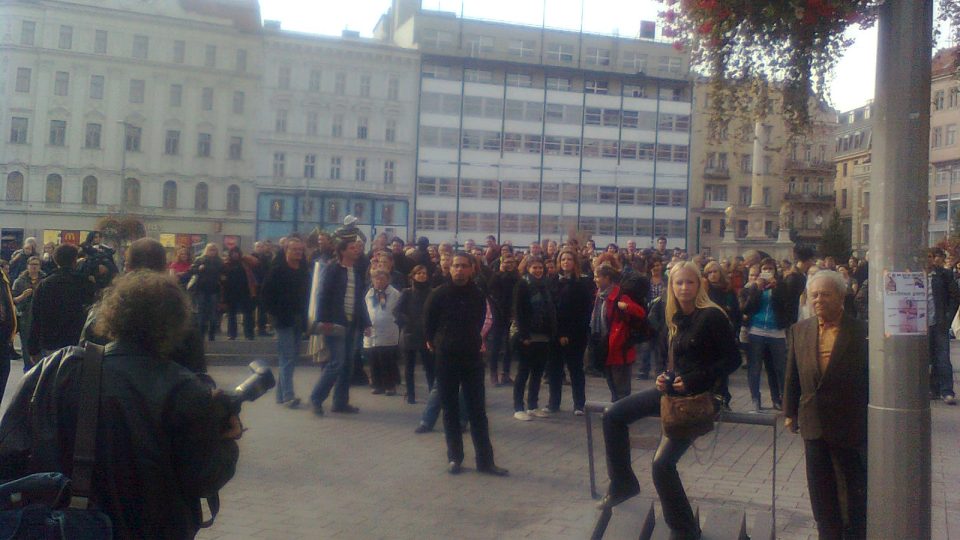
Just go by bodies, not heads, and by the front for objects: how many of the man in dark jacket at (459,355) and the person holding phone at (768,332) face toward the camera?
2

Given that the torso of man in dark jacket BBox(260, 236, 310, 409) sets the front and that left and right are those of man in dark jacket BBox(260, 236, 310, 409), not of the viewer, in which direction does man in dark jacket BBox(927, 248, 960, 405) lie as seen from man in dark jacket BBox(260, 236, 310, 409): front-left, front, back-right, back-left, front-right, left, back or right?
front-left

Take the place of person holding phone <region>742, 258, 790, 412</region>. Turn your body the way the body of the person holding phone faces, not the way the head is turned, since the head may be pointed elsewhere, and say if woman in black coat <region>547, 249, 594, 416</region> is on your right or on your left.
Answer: on your right

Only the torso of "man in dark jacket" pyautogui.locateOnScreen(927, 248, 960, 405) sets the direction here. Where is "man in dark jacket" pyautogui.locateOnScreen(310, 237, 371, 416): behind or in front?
in front

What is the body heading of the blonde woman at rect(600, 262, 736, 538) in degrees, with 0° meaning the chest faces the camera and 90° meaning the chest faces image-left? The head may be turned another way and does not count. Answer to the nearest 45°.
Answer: approximately 45°

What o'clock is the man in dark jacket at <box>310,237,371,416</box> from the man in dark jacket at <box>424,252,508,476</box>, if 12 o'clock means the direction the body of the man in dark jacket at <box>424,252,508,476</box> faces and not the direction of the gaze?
the man in dark jacket at <box>310,237,371,416</box> is roughly at 5 o'clock from the man in dark jacket at <box>424,252,508,476</box>.
